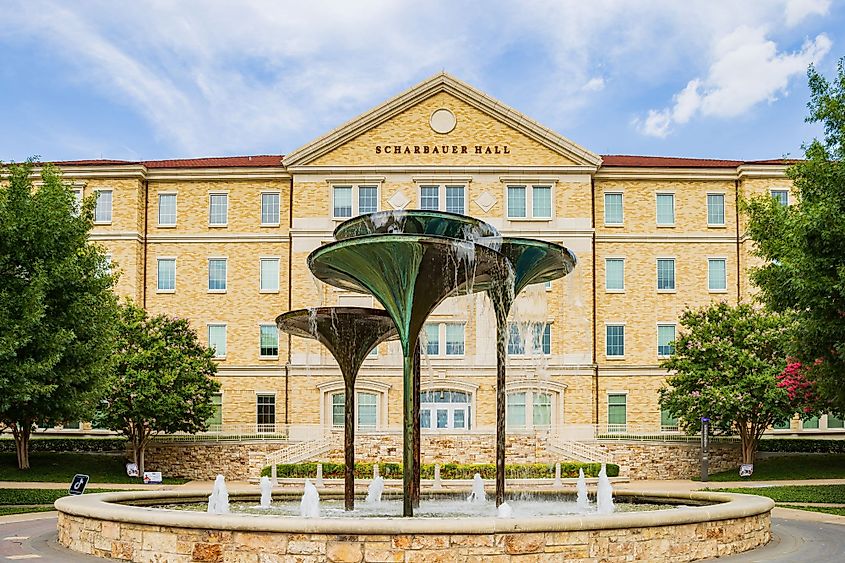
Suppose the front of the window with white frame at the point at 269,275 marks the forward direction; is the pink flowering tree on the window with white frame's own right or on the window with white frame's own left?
on the window with white frame's own left

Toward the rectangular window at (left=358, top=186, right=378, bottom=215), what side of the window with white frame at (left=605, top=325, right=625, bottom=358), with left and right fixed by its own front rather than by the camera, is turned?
right

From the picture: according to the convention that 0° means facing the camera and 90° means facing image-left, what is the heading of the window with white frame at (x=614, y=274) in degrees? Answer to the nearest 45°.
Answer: approximately 0°

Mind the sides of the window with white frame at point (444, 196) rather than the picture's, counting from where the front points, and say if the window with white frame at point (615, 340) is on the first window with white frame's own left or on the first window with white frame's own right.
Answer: on the first window with white frame's own left

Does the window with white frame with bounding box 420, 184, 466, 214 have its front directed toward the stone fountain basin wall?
yes

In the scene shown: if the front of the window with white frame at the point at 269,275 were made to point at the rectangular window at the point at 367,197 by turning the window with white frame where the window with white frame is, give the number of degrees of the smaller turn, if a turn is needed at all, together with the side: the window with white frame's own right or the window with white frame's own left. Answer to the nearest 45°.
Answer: approximately 45° to the window with white frame's own left

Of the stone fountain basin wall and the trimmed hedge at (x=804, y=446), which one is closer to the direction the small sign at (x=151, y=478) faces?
the stone fountain basin wall
